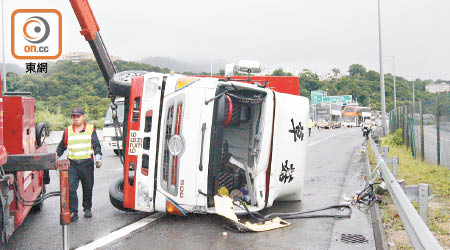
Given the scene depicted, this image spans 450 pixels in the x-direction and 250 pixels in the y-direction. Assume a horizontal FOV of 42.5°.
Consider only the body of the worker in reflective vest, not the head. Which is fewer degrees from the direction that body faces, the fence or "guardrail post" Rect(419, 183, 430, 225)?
the guardrail post

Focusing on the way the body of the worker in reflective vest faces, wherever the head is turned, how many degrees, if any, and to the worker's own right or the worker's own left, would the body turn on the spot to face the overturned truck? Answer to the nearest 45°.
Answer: approximately 45° to the worker's own left

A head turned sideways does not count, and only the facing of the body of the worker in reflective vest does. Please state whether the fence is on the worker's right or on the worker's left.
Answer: on the worker's left

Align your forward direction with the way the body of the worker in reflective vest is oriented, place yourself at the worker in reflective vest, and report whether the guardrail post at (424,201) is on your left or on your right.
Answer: on your left

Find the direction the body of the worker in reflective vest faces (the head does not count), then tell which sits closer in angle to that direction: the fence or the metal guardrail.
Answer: the metal guardrail

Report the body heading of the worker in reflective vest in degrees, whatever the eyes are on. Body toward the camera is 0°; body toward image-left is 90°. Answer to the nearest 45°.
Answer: approximately 0°

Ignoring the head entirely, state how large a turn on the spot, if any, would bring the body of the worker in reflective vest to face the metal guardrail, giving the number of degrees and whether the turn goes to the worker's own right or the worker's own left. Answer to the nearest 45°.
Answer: approximately 45° to the worker's own left
